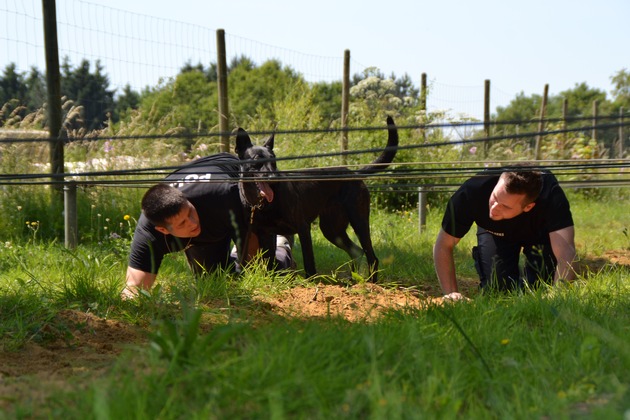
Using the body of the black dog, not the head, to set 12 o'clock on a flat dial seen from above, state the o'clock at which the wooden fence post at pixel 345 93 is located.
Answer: The wooden fence post is roughly at 3 o'clock from the black dog.

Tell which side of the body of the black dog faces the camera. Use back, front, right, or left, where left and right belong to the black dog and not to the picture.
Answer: left

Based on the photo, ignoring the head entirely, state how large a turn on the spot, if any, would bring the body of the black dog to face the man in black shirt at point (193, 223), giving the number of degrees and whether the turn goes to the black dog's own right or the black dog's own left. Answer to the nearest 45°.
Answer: approximately 45° to the black dog's own left

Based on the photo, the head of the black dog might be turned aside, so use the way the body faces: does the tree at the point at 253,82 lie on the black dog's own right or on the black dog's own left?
on the black dog's own right

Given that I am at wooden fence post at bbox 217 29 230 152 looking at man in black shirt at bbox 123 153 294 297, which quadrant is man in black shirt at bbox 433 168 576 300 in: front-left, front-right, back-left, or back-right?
front-left

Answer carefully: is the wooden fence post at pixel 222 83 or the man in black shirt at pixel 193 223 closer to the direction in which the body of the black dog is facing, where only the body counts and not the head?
the man in black shirt

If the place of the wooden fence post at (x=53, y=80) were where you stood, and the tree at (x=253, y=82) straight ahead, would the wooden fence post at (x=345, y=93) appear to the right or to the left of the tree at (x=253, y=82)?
right

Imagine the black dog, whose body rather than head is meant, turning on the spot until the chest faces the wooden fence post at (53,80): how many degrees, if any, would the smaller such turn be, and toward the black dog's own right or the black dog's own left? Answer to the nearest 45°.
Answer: approximately 45° to the black dog's own right

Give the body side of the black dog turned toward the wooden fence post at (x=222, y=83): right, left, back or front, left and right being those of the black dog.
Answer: right

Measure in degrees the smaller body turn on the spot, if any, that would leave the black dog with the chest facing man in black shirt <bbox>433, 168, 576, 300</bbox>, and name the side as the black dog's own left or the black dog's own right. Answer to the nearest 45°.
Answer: approximately 135° to the black dog's own left

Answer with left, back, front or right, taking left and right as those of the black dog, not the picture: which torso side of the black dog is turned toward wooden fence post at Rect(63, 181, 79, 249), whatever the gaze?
front

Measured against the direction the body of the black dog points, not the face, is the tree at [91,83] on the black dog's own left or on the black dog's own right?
on the black dog's own right
